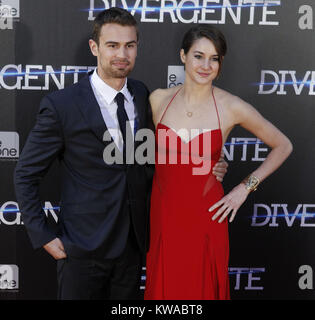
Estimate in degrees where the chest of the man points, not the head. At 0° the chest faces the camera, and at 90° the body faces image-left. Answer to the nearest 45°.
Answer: approximately 315°
